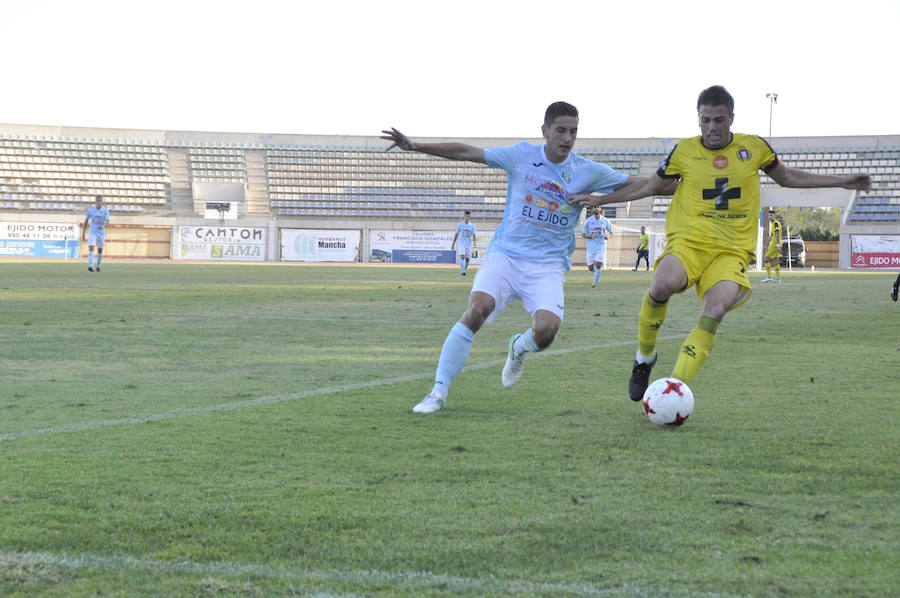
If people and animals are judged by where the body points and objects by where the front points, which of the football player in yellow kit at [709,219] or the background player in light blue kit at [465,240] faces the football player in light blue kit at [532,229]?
the background player in light blue kit

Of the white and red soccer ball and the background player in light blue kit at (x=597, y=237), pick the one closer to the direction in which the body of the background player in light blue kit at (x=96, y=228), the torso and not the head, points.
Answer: the white and red soccer ball

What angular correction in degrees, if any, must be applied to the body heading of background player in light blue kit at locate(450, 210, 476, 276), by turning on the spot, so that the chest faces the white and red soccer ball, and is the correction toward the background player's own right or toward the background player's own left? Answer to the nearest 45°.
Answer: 0° — they already face it

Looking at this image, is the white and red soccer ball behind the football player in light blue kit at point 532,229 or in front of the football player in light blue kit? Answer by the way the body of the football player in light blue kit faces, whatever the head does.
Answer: in front

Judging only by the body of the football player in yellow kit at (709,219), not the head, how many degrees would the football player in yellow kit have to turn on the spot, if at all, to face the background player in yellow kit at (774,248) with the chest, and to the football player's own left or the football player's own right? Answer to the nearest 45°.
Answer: approximately 180°

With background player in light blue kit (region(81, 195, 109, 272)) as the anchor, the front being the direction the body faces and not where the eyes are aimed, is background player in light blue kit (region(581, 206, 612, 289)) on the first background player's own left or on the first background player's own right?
on the first background player's own left

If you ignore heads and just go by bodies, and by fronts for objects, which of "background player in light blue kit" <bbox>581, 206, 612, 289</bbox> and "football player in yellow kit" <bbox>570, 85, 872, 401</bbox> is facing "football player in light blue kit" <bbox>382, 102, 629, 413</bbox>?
the background player in light blue kit

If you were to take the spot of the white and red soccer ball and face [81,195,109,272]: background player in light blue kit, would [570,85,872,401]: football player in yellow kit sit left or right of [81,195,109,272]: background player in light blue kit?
right
